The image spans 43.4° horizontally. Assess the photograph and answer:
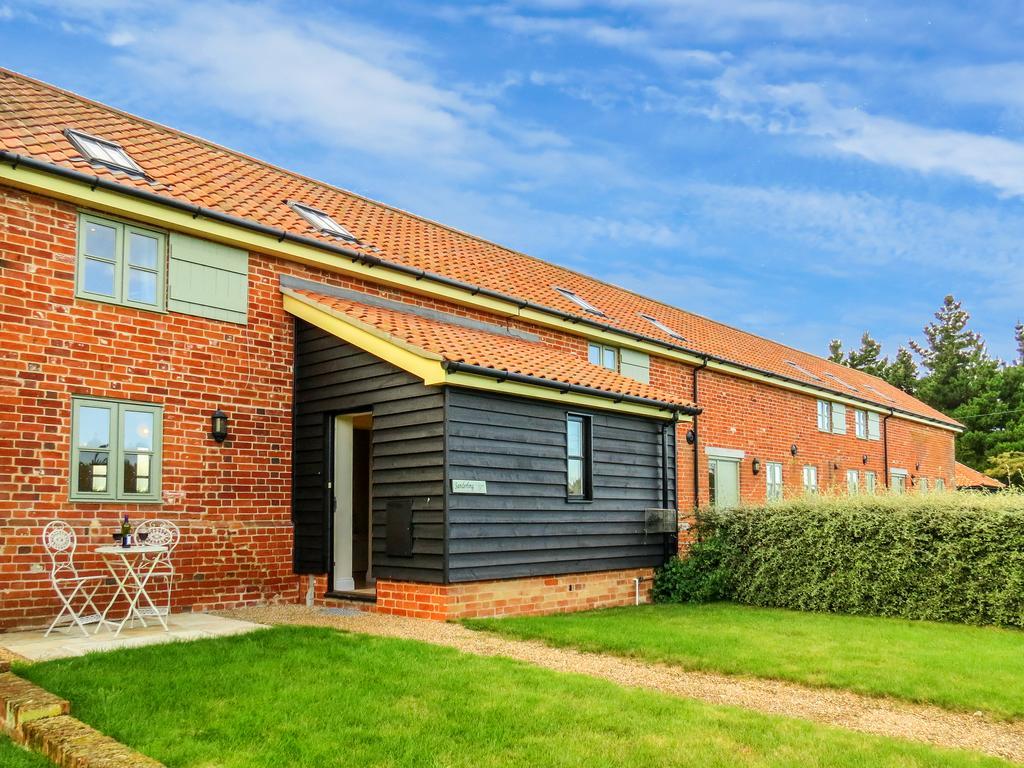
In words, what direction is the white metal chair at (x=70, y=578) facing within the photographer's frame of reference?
facing the viewer and to the right of the viewer

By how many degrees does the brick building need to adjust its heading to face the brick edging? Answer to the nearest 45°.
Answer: approximately 45° to its right

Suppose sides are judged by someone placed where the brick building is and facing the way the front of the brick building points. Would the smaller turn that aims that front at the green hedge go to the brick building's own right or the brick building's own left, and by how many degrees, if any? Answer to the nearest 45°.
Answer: approximately 45° to the brick building's own left

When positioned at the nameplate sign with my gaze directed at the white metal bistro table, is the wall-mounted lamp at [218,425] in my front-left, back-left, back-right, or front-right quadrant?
front-right
